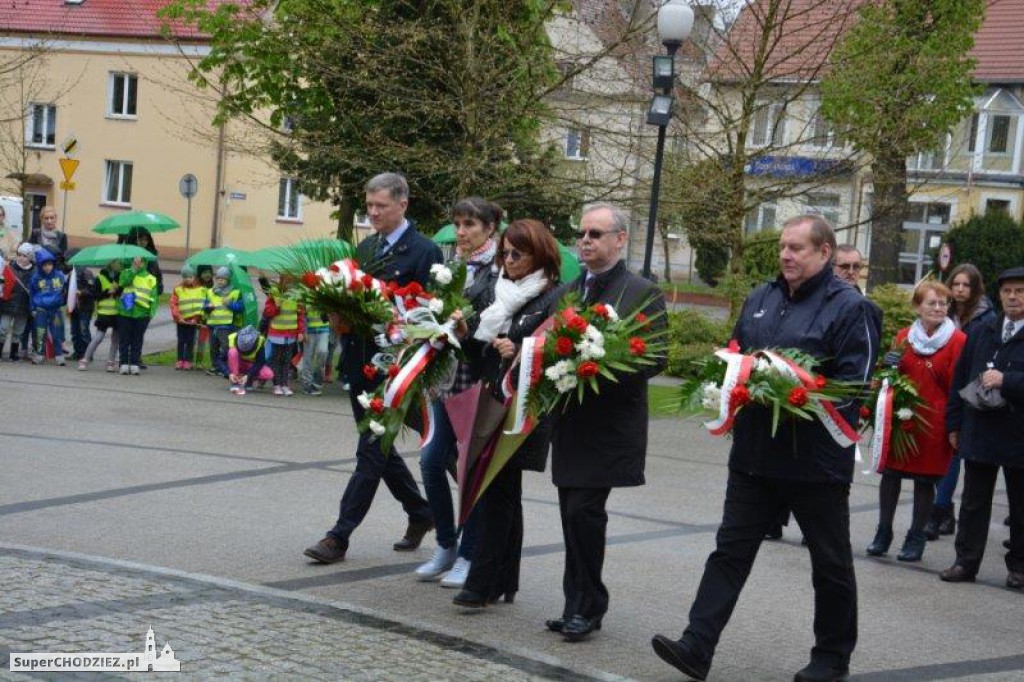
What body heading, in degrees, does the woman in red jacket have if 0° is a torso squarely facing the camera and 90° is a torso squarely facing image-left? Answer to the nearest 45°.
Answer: approximately 45°

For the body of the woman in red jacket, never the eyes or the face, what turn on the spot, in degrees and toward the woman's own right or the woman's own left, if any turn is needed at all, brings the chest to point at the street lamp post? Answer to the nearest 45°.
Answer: approximately 90° to the woman's own right

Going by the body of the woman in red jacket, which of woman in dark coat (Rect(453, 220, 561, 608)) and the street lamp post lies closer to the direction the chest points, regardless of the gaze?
the woman in dark coat

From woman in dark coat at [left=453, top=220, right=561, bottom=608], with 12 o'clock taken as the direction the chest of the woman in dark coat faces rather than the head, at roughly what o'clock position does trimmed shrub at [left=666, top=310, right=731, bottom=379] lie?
The trimmed shrub is roughly at 5 o'clock from the woman in dark coat.

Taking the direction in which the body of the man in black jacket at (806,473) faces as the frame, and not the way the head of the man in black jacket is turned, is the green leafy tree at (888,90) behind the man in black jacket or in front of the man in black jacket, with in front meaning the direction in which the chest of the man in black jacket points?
behind

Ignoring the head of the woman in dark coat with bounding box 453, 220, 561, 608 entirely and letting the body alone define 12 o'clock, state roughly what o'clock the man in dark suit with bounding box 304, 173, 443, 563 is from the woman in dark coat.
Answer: The man in dark suit is roughly at 3 o'clock from the woman in dark coat.

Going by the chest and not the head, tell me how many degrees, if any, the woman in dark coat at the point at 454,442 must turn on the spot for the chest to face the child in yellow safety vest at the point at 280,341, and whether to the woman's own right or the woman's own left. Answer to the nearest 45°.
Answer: approximately 135° to the woman's own right

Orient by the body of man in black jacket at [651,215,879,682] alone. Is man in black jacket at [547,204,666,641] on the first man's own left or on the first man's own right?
on the first man's own right
